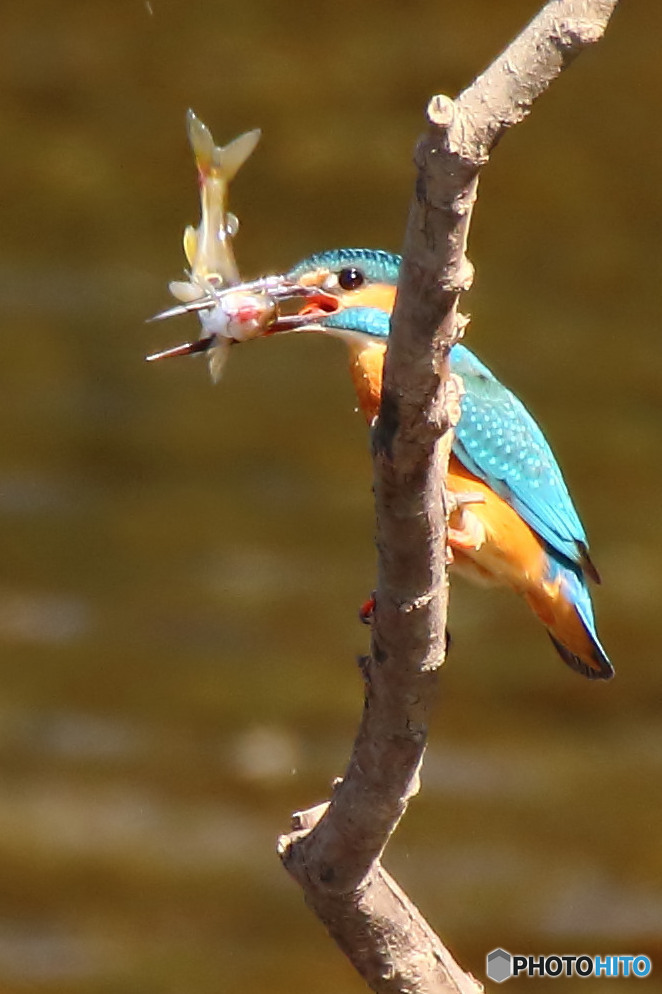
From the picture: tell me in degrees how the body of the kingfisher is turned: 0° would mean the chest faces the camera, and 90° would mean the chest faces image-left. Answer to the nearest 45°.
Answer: approximately 90°
